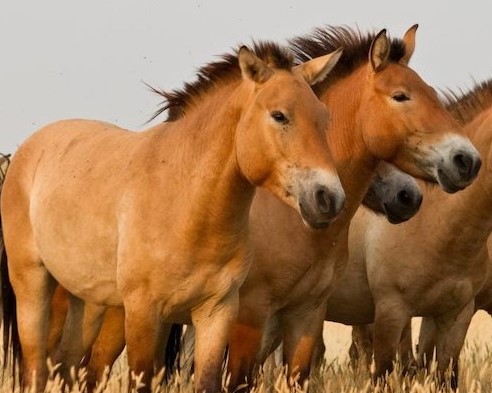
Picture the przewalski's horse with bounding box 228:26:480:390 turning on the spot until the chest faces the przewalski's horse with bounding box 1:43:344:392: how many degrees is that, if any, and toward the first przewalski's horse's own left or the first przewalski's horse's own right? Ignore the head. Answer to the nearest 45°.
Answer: approximately 90° to the first przewalski's horse's own right

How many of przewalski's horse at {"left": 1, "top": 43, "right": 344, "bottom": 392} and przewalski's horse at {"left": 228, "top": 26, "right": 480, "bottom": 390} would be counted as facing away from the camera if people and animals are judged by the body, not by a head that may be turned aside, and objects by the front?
0

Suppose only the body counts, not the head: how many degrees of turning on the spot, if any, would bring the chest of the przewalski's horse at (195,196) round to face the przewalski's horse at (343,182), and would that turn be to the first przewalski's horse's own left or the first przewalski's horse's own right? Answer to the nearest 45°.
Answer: approximately 90° to the first przewalski's horse's own left

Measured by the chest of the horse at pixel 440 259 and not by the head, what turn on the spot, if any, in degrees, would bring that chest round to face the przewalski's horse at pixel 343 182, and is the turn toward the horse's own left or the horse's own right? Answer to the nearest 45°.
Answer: approximately 90° to the horse's own right

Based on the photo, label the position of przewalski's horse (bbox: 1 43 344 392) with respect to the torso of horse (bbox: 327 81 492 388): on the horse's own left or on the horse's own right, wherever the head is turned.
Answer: on the horse's own right

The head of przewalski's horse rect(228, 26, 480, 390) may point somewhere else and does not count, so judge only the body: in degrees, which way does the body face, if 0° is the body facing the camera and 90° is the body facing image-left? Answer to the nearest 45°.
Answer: approximately 315°

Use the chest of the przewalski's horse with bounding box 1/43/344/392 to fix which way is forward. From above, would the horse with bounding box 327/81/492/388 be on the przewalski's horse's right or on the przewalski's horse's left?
on the przewalski's horse's left
